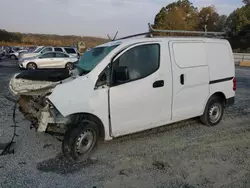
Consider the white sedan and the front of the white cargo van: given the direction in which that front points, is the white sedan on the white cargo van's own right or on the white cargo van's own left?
on the white cargo van's own right

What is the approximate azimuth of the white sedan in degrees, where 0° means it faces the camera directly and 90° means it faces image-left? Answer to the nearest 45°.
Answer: approximately 90°

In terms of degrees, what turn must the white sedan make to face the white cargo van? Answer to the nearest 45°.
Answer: approximately 90° to its left

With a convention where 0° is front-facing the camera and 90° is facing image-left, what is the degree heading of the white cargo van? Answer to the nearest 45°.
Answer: approximately 45°
